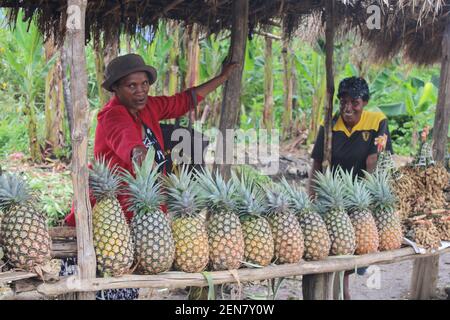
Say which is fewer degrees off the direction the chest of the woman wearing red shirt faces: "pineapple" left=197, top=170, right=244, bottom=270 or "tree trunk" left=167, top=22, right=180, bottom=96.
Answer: the pineapple

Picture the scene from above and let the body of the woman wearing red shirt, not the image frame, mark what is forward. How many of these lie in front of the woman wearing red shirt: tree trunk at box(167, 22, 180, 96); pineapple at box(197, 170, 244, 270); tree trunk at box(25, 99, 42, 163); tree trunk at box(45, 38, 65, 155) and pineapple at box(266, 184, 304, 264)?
2

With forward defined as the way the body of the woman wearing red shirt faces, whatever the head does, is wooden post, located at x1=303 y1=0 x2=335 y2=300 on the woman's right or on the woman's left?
on the woman's left

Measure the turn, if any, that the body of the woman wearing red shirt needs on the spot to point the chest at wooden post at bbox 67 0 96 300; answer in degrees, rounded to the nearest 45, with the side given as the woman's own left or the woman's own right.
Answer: approximately 45° to the woman's own right

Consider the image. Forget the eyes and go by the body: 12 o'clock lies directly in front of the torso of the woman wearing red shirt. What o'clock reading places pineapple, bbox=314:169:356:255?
The pineapple is roughly at 11 o'clock from the woman wearing red shirt.

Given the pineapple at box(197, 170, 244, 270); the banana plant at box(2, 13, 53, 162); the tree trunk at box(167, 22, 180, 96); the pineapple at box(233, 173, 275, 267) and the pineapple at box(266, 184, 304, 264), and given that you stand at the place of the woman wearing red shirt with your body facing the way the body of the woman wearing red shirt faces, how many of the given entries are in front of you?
3

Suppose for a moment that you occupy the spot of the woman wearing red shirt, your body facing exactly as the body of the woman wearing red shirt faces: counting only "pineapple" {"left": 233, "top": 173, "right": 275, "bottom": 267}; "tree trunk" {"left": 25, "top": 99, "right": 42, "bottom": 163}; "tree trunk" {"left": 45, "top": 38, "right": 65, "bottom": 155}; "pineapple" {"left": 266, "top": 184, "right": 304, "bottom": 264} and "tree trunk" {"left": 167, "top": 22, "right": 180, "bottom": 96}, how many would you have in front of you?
2

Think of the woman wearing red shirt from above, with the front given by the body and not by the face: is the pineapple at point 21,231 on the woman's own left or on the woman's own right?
on the woman's own right

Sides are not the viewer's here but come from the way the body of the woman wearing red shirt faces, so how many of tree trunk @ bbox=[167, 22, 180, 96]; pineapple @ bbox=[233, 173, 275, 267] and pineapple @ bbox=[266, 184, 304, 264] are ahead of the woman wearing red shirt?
2

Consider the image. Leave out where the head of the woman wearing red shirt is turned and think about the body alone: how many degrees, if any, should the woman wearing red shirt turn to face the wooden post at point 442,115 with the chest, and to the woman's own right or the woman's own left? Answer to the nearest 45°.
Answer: approximately 45° to the woman's own left

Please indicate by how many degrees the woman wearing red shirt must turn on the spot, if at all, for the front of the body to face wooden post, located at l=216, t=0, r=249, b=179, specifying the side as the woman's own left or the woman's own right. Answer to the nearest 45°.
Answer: approximately 90° to the woman's own left

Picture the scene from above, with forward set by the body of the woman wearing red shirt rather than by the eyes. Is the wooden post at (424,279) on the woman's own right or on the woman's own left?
on the woman's own left

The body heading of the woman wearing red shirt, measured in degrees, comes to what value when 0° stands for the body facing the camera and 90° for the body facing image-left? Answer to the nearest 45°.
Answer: approximately 315°

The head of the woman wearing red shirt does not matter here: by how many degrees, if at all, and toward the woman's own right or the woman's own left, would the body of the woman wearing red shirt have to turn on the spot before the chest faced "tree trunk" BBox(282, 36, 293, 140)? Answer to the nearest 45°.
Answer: approximately 135° to the woman's own left

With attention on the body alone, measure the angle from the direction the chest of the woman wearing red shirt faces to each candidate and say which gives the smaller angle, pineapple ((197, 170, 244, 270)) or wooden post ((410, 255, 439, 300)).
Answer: the pineapple

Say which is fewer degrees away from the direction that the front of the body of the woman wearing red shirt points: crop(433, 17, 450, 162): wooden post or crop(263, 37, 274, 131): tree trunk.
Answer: the wooden post
